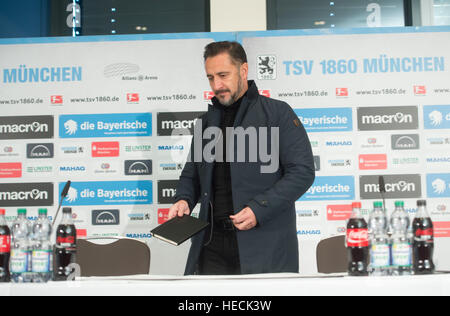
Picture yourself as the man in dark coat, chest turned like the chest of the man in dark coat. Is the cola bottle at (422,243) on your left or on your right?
on your left

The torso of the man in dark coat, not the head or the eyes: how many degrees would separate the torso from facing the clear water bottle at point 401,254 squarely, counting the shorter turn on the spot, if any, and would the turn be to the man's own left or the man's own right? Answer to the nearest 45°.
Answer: approximately 90° to the man's own left

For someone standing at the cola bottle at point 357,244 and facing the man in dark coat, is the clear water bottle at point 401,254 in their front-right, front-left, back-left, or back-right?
back-right

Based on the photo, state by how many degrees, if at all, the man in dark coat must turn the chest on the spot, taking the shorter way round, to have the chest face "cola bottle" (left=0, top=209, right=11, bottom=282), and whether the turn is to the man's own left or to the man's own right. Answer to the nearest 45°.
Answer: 0° — they already face it

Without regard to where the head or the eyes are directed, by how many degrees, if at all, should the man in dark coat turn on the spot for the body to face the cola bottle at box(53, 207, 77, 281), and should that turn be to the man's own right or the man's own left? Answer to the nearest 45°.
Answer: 0° — they already face it

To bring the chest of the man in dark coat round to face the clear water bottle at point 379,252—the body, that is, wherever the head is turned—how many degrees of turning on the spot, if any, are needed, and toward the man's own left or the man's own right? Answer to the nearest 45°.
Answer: approximately 90° to the man's own left

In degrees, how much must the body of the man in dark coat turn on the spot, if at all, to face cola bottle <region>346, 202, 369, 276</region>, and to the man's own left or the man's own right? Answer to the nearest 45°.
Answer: approximately 90° to the man's own left

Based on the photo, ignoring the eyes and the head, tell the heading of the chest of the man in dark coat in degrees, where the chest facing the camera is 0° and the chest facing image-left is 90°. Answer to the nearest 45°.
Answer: approximately 45°
